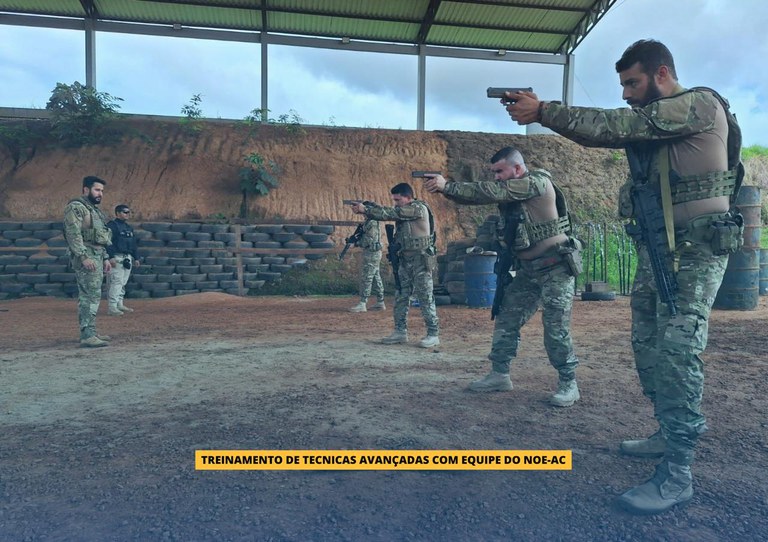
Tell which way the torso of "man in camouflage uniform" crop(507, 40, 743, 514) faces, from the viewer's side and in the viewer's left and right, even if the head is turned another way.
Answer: facing to the left of the viewer

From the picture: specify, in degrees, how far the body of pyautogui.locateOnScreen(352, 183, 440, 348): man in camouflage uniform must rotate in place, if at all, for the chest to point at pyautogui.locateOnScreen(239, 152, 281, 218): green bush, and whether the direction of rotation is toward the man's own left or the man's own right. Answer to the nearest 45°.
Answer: approximately 45° to the man's own right

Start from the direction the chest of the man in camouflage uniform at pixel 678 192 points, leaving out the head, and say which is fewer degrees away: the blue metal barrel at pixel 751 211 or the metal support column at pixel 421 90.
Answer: the metal support column

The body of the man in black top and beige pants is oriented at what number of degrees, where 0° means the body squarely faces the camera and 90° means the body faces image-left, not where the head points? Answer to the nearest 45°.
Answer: approximately 315°

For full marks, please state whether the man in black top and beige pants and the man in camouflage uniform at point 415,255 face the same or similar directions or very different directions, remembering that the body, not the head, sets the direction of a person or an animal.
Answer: very different directions

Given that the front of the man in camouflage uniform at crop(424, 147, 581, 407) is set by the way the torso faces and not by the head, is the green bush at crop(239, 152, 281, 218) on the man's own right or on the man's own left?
on the man's own right

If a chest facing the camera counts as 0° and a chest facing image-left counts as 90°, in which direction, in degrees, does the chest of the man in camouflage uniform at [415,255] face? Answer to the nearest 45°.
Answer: approximately 90°

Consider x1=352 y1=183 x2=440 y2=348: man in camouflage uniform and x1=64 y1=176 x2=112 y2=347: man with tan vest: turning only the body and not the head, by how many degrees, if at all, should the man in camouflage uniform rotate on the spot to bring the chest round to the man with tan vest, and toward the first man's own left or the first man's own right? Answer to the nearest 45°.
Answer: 0° — they already face them

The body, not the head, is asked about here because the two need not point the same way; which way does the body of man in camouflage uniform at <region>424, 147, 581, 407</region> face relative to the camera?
to the viewer's left

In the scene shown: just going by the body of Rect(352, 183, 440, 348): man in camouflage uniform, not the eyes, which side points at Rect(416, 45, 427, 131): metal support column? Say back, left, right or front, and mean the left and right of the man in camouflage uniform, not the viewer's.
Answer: right

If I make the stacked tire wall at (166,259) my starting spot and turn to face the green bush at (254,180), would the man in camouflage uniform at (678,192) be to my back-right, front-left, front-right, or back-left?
back-right

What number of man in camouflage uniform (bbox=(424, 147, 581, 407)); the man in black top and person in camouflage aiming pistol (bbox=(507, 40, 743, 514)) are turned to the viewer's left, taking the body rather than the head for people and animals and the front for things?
2

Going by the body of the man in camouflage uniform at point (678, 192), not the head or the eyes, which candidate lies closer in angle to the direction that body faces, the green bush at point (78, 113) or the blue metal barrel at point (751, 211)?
the green bush
